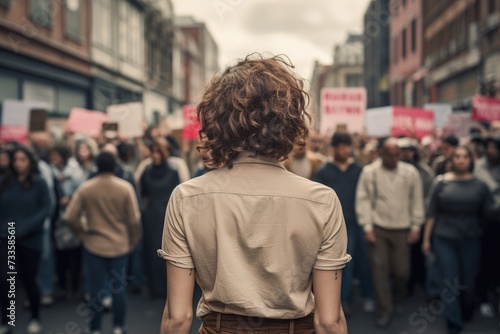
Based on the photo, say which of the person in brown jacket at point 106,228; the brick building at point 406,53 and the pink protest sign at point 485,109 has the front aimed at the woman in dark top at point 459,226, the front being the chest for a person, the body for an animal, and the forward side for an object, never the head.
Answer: the pink protest sign

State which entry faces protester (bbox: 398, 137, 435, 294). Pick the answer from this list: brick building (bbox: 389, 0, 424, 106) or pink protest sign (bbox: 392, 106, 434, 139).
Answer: the pink protest sign

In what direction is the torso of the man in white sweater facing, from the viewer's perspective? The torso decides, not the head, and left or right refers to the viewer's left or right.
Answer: facing the viewer

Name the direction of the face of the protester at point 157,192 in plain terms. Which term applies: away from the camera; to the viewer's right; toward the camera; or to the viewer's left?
toward the camera

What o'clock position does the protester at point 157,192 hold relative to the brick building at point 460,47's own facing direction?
The protester is roughly at 11 o'clock from the brick building.

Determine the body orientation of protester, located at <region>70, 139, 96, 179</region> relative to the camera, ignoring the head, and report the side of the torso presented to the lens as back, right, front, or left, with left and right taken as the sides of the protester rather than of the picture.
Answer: front

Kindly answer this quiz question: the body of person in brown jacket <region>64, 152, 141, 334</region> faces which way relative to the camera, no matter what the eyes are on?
away from the camera

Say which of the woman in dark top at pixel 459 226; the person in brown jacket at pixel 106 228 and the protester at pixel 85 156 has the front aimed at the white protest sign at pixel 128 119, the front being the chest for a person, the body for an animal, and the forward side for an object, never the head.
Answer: the person in brown jacket

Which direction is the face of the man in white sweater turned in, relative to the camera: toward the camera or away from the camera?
toward the camera

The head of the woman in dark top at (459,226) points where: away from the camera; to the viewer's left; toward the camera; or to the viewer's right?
toward the camera

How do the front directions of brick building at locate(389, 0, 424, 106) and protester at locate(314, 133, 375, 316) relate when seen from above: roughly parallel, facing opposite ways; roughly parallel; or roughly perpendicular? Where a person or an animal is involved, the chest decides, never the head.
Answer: roughly perpendicular

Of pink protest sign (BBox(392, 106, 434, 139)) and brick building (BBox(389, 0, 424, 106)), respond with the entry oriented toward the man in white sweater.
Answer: the pink protest sign

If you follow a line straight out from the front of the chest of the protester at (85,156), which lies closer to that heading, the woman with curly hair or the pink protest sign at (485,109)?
the woman with curly hair

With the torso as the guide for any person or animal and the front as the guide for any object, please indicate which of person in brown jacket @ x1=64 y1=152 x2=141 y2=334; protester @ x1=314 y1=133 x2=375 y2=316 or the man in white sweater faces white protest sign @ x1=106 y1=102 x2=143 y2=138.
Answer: the person in brown jacket

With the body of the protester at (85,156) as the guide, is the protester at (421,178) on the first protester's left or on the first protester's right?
on the first protester's left

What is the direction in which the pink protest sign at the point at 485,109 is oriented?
toward the camera

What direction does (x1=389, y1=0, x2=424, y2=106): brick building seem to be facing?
to the viewer's left

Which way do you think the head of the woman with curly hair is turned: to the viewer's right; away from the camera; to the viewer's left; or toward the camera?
away from the camera

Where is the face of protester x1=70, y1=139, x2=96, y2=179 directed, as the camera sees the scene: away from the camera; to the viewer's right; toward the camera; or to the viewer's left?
toward the camera

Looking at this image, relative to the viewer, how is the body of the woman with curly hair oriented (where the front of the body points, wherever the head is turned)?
away from the camera
